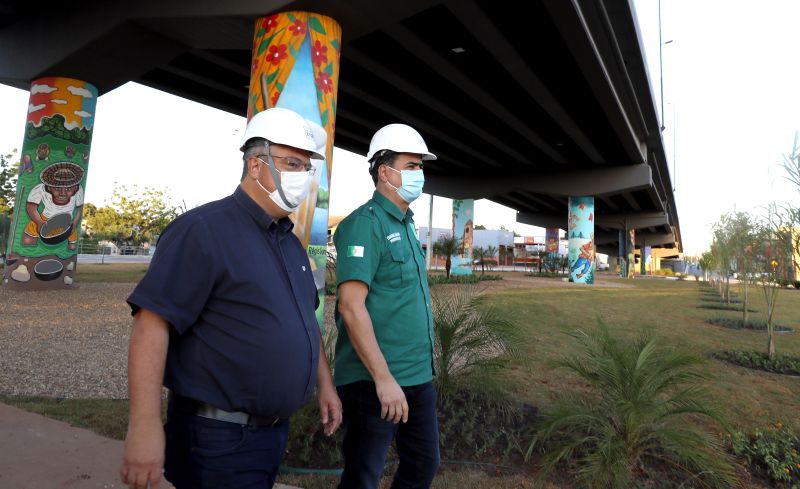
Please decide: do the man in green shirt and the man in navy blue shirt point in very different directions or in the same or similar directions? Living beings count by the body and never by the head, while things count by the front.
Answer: same or similar directions

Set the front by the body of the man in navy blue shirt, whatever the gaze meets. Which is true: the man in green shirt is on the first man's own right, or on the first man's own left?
on the first man's own left

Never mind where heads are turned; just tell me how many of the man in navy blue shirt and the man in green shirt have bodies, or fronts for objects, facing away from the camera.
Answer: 0

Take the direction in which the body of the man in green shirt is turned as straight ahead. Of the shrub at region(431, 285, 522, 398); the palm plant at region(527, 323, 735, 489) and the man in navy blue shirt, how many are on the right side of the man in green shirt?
1

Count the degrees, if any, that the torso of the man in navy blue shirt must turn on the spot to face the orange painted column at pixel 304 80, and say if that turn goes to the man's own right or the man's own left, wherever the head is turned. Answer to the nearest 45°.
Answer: approximately 135° to the man's own left

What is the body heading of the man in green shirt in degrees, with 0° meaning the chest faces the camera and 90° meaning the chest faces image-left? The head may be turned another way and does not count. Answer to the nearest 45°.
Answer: approximately 315°

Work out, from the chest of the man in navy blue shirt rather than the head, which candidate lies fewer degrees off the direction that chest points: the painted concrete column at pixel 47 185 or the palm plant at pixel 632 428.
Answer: the palm plant

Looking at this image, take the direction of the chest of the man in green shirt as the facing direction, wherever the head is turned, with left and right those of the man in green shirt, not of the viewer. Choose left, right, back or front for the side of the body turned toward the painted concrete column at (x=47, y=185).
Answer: back

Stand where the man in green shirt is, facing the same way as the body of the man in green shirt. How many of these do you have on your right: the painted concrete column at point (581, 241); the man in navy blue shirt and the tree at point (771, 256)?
1

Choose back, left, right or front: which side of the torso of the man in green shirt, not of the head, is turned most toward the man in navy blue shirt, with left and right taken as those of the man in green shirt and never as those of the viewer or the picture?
right

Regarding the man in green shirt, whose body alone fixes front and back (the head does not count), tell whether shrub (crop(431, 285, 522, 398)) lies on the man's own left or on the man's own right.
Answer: on the man's own left

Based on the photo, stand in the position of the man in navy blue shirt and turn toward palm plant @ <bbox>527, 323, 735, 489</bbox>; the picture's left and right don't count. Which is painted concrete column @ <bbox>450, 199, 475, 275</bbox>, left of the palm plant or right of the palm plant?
left
